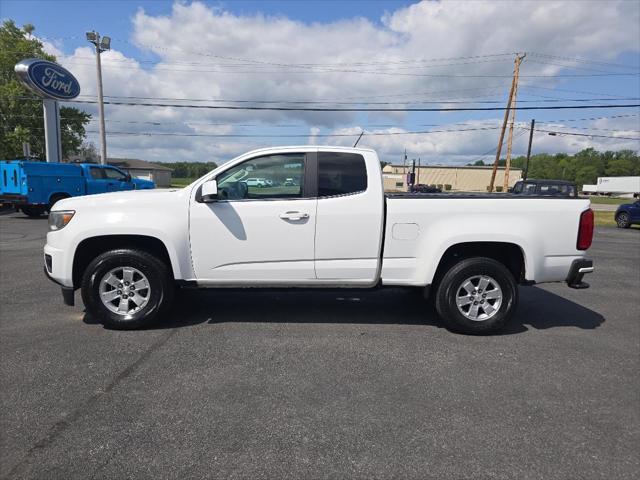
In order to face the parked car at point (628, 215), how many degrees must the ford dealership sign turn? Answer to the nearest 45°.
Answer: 0° — it already faces it

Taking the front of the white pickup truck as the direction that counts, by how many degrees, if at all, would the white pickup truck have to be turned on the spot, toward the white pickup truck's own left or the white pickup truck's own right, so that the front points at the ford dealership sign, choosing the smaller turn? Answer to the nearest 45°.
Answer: approximately 45° to the white pickup truck's own right

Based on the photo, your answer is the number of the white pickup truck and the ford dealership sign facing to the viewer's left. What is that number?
1

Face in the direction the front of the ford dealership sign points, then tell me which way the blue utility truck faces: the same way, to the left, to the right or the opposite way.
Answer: to the left

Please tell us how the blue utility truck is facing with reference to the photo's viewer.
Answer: facing away from the viewer and to the right of the viewer

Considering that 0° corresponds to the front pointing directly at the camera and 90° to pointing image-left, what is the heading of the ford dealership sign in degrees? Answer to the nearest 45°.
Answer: approximately 315°

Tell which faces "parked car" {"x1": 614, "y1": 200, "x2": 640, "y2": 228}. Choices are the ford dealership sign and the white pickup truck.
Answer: the ford dealership sign

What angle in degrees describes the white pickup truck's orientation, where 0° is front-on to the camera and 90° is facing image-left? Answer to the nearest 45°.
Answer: approximately 90°

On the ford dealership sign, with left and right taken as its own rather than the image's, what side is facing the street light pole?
left
